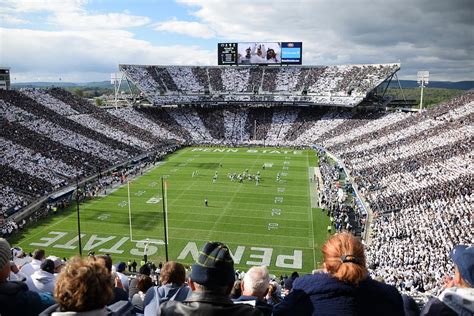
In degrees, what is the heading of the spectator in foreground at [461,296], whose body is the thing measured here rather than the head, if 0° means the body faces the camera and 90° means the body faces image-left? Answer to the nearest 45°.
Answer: approximately 135°

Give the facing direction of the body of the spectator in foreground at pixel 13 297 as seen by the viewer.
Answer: away from the camera

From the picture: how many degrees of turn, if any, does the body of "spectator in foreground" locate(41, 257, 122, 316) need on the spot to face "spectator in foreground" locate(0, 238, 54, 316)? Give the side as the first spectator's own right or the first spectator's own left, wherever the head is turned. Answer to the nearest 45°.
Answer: approximately 45° to the first spectator's own left

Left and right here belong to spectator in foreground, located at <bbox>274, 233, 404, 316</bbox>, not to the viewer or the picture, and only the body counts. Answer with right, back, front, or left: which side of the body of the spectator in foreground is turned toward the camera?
back

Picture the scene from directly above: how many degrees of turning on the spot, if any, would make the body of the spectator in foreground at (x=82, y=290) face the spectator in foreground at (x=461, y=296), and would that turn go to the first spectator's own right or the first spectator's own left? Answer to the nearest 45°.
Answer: approximately 90° to the first spectator's own right

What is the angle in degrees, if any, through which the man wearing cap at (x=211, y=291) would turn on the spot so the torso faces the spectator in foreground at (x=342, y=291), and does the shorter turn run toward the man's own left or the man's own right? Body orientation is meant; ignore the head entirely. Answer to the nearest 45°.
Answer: approximately 90° to the man's own right

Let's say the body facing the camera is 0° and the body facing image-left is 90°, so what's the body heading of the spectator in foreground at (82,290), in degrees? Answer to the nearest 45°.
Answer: approximately 180°

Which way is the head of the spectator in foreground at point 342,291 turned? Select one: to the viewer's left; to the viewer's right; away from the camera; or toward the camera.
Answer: away from the camera

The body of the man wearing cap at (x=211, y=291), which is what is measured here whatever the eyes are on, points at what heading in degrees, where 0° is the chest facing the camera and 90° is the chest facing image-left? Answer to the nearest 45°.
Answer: approximately 180°

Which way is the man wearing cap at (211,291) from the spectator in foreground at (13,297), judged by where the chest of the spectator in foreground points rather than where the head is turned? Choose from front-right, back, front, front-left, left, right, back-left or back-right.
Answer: back-right

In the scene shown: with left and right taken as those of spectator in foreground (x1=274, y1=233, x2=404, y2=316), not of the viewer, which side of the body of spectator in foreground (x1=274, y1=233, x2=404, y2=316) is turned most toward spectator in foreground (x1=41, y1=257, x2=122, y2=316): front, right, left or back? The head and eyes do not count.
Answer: left

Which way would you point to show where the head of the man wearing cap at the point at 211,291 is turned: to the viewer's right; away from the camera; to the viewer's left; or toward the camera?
away from the camera
